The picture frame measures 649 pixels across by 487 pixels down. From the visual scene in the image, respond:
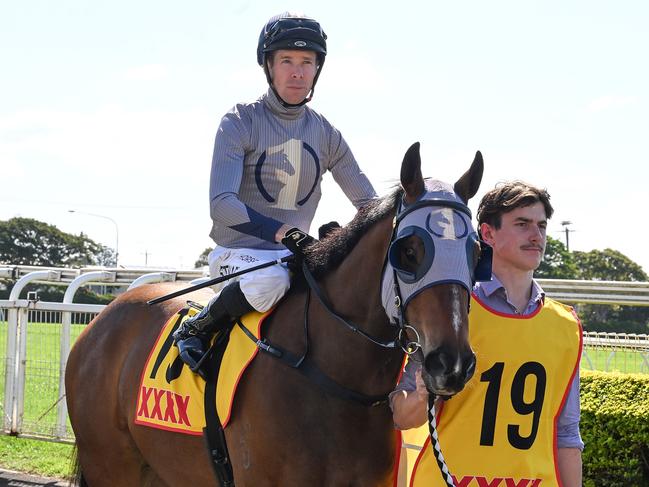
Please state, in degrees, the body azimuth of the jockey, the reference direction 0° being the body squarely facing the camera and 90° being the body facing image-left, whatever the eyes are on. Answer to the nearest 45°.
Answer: approximately 315°

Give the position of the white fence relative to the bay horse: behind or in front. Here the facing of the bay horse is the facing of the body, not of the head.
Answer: behind

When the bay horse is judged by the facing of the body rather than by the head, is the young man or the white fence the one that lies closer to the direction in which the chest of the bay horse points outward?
the young man

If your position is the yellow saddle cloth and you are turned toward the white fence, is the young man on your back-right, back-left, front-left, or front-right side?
back-right

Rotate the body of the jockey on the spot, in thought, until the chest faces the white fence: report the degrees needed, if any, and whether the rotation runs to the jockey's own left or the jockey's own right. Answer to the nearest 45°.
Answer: approximately 180°
